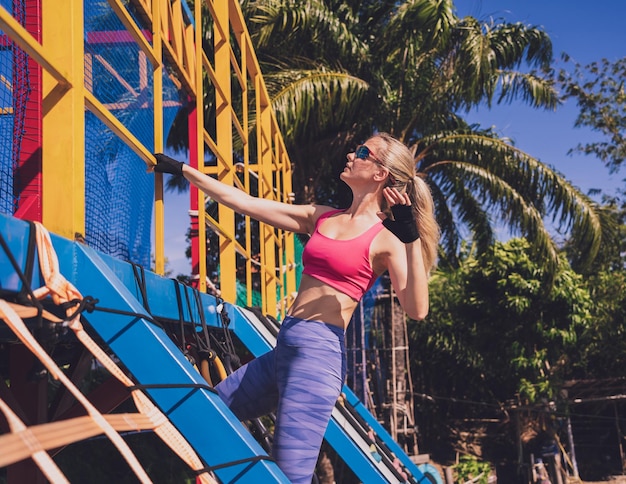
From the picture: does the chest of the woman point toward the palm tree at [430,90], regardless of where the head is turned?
no

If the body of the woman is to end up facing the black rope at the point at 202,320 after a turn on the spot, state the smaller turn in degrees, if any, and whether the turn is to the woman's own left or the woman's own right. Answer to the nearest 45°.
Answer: approximately 90° to the woman's own right

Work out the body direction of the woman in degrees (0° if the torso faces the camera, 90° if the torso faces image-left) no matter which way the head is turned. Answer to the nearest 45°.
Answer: approximately 45°

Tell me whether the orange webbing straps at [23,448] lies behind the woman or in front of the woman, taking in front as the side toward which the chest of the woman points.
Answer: in front
